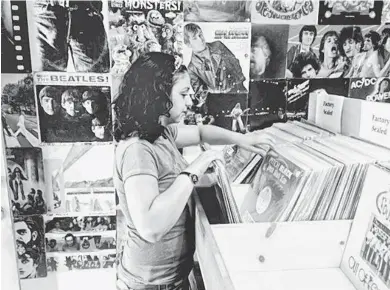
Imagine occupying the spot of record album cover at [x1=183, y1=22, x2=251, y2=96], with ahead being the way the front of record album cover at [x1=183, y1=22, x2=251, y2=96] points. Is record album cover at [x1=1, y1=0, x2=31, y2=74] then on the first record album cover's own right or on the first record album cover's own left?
on the first record album cover's own right

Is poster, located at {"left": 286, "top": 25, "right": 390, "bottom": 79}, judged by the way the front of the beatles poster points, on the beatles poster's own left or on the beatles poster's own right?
on the beatles poster's own left

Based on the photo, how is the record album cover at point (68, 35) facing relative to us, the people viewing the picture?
facing the viewer

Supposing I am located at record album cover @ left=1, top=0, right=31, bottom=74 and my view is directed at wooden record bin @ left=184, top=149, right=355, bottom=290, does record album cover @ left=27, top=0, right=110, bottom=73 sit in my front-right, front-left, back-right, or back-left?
front-left

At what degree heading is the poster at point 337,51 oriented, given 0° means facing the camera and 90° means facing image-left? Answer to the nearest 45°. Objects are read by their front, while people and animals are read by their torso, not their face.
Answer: approximately 0°

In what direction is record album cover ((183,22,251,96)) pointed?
toward the camera

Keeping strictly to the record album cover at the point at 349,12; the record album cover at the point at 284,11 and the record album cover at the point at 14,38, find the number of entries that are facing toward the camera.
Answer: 3

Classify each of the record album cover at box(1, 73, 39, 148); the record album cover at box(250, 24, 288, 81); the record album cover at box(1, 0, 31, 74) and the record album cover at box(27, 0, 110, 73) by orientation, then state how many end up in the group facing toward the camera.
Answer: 4

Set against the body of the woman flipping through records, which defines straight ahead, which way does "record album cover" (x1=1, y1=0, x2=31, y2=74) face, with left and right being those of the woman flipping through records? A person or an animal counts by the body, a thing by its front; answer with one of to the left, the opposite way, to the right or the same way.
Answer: to the right

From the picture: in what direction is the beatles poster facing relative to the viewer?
toward the camera

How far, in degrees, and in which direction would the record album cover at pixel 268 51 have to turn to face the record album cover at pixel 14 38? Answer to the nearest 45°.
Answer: approximately 90° to its right

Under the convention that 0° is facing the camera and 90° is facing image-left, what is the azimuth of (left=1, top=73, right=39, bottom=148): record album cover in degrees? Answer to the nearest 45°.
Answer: approximately 0°

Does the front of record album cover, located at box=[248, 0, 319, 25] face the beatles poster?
no

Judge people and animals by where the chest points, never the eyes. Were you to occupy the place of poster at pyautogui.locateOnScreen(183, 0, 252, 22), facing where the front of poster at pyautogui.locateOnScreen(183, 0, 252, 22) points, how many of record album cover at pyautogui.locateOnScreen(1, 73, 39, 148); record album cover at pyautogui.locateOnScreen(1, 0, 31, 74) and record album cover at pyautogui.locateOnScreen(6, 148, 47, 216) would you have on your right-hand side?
3

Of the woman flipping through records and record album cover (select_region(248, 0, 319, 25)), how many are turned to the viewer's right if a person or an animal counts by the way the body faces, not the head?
1

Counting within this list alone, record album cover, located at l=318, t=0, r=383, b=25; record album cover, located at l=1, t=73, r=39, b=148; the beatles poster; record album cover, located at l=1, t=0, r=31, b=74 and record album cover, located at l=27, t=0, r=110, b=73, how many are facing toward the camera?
5

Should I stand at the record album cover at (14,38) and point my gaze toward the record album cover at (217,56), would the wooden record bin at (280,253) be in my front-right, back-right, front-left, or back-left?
front-right

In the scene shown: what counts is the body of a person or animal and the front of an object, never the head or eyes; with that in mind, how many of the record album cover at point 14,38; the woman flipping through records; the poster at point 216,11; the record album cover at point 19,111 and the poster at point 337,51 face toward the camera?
4
